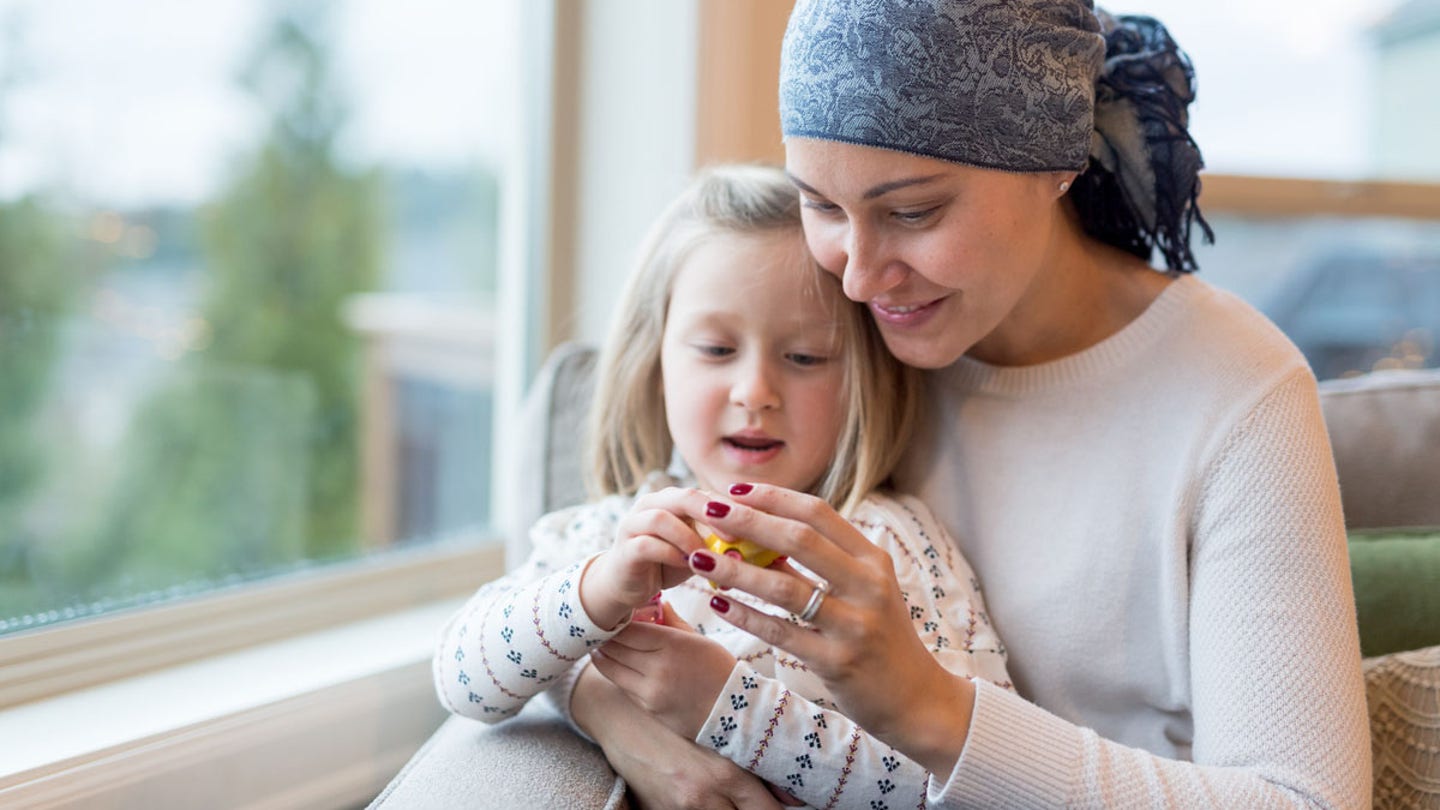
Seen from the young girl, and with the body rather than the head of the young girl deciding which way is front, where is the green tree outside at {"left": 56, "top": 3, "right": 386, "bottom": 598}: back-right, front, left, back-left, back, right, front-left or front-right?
back-right

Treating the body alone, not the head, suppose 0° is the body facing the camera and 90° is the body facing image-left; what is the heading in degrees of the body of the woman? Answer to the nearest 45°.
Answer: approximately 45°

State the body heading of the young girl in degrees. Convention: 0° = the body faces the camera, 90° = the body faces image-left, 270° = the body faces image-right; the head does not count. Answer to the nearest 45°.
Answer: approximately 0°

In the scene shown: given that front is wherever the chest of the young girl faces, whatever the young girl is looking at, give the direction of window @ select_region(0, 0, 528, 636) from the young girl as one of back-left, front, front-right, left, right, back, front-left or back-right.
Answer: back-right
